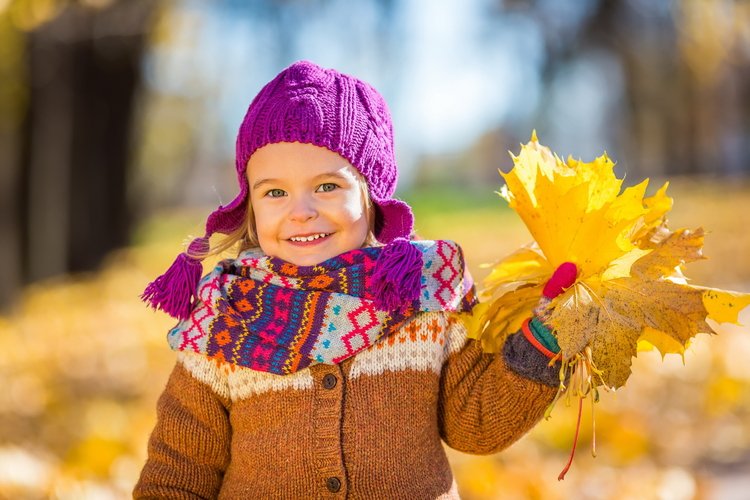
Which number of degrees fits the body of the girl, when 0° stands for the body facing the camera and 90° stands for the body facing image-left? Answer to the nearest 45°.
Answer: approximately 0°
